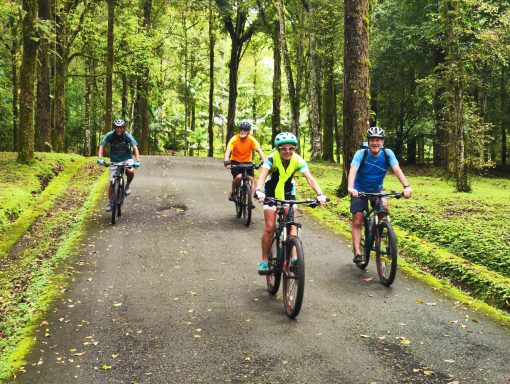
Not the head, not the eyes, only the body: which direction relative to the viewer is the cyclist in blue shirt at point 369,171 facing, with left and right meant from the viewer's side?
facing the viewer

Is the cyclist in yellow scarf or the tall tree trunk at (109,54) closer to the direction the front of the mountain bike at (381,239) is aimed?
the cyclist in yellow scarf

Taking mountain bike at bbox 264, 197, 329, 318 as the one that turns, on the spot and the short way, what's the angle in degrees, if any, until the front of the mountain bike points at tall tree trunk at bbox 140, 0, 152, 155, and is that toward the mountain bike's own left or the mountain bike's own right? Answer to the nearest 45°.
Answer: approximately 180°

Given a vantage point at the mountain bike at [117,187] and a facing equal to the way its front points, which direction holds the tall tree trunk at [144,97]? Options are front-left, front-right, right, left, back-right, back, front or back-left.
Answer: back

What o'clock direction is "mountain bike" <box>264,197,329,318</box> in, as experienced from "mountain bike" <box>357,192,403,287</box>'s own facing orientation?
"mountain bike" <box>264,197,329,318</box> is roughly at 1 o'clock from "mountain bike" <box>357,192,403,287</box>.

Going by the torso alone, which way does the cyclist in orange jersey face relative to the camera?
toward the camera

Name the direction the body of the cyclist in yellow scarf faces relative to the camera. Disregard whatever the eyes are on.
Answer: toward the camera
